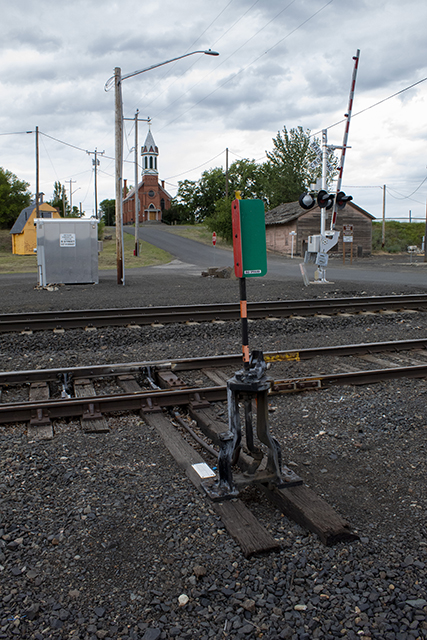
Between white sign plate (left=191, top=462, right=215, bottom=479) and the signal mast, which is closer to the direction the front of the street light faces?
the signal mast

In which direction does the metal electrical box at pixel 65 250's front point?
toward the camera

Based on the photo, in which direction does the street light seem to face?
to the viewer's right

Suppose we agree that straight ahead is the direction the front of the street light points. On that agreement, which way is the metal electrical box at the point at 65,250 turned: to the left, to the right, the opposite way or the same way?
to the right

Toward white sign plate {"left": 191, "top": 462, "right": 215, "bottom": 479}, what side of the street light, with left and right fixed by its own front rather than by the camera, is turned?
right

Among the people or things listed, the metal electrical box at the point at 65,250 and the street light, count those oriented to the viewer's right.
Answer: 1

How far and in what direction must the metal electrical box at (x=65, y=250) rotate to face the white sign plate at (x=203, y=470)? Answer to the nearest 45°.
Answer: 0° — it already faces it

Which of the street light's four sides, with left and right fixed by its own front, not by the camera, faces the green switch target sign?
right

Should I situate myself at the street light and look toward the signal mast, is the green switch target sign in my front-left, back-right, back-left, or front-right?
front-right

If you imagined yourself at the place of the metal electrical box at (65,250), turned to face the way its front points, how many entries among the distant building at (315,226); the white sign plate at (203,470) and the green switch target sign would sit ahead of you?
2

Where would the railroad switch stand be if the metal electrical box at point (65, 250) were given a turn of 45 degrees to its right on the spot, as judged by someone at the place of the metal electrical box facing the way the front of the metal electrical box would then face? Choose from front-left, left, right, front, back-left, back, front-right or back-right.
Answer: front-left

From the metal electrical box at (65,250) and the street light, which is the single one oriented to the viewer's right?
the street light

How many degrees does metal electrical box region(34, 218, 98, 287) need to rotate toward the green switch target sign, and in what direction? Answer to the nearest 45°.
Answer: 0° — it already faces it
